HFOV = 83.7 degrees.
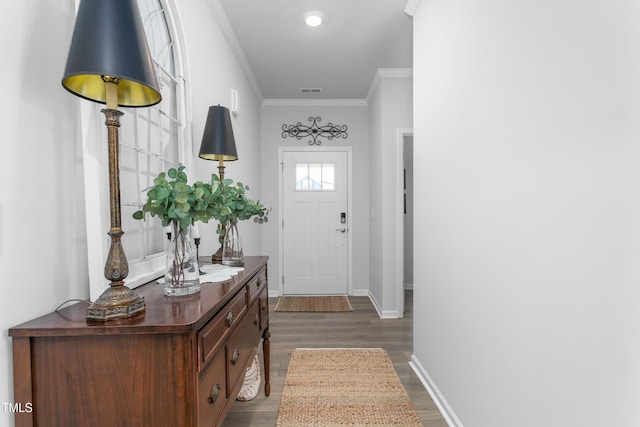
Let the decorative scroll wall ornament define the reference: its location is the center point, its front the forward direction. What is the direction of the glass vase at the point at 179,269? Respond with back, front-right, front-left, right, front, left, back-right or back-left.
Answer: front

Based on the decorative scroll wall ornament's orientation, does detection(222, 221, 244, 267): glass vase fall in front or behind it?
in front

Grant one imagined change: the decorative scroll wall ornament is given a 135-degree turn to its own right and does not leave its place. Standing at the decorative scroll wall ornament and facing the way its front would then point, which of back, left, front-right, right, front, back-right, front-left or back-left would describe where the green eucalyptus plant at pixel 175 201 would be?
back-left

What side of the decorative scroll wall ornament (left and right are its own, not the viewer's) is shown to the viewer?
front

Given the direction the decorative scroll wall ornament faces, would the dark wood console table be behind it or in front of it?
in front

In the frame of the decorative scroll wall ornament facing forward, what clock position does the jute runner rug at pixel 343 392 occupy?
The jute runner rug is roughly at 12 o'clock from the decorative scroll wall ornament.

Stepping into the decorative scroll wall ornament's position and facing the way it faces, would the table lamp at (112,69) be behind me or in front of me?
in front

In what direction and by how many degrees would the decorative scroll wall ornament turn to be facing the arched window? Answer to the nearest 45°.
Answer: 0° — it already faces it

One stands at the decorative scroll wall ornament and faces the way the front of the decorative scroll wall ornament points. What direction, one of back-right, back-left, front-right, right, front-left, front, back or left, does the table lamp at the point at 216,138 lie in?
front
